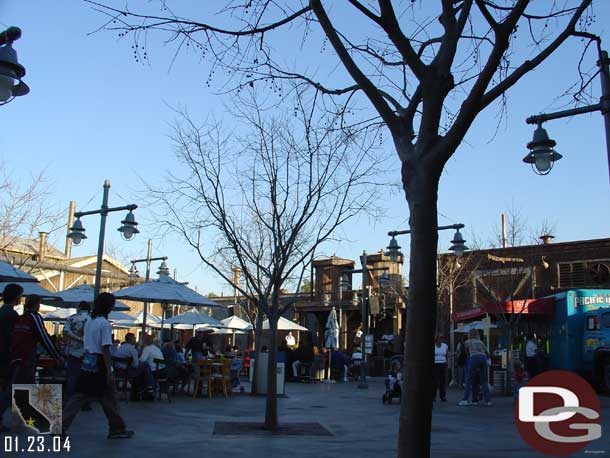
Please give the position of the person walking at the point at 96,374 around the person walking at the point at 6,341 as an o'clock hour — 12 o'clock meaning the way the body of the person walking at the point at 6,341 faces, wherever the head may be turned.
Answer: the person walking at the point at 96,374 is roughly at 1 o'clock from the person walking at the point at 6,341.

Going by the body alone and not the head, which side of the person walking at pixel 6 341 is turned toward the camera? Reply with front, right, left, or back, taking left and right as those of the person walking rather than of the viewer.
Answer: right

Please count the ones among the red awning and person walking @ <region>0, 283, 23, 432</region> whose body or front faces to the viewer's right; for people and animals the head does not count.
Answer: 1

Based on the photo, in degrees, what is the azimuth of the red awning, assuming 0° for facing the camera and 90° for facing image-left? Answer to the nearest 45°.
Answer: approximately 45°

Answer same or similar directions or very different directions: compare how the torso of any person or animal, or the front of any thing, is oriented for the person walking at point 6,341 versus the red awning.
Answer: very different directions

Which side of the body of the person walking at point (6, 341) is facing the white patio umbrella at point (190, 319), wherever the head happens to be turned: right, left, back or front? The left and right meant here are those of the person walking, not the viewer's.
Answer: left

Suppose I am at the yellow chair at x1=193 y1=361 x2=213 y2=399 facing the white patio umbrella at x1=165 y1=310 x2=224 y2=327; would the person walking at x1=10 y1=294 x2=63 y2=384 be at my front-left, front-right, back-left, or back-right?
back-left

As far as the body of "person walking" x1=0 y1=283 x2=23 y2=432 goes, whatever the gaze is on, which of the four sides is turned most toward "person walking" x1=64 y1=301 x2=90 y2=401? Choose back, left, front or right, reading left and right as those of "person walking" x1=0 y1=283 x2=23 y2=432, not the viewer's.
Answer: left

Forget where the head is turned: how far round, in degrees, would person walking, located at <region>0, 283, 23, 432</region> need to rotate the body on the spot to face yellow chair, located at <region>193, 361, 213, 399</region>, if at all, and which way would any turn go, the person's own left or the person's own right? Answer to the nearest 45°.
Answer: approximately 45° to the person's own left

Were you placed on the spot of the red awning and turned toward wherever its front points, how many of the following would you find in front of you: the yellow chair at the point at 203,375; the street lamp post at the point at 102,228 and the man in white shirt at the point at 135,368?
3
